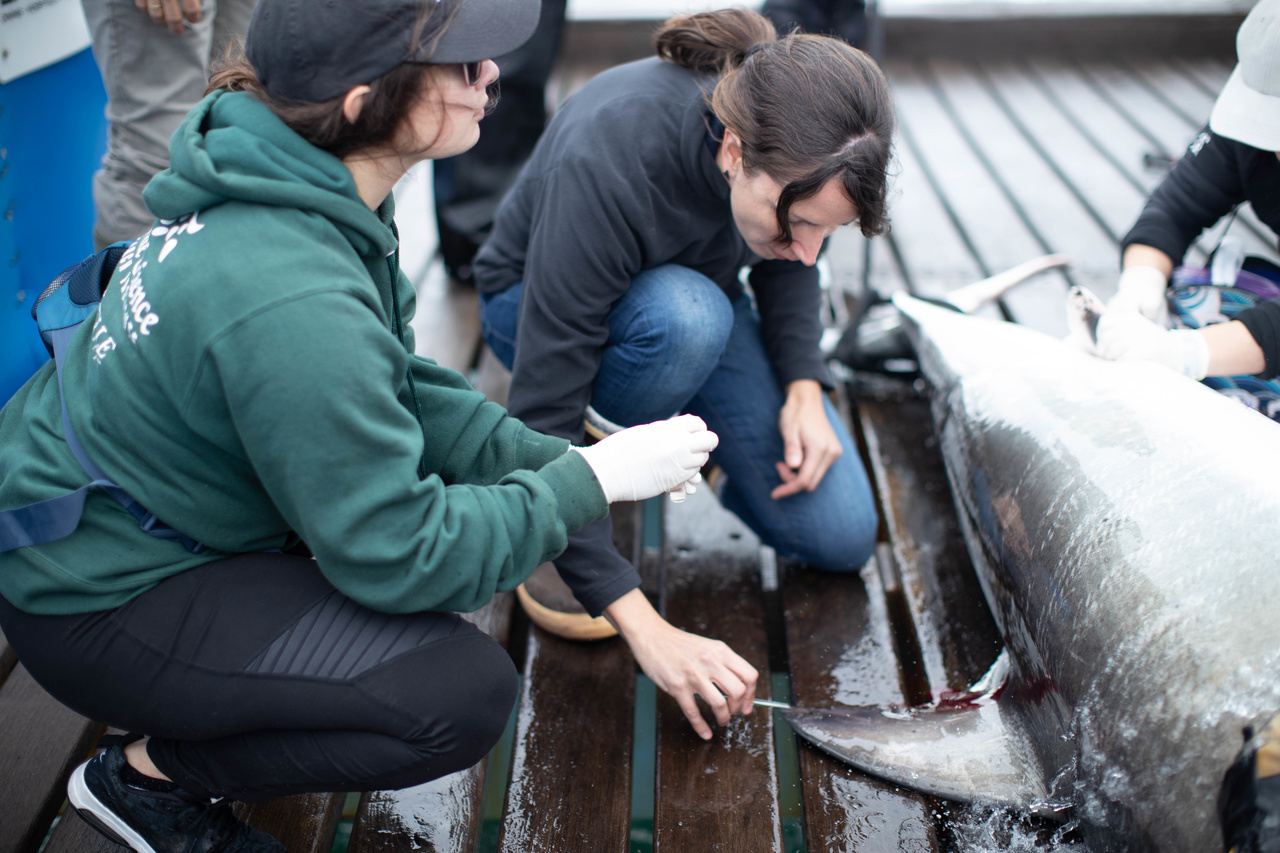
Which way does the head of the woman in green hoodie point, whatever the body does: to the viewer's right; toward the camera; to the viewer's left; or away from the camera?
to the viewer's right

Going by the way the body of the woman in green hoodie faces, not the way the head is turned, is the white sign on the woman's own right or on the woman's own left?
on the woman's own left

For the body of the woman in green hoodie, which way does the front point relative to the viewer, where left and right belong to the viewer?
facing to the right of the viewer
